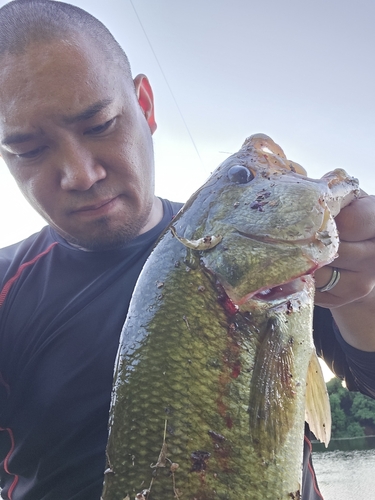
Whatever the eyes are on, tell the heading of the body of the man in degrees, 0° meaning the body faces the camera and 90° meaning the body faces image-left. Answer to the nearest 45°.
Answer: approximately 0°
